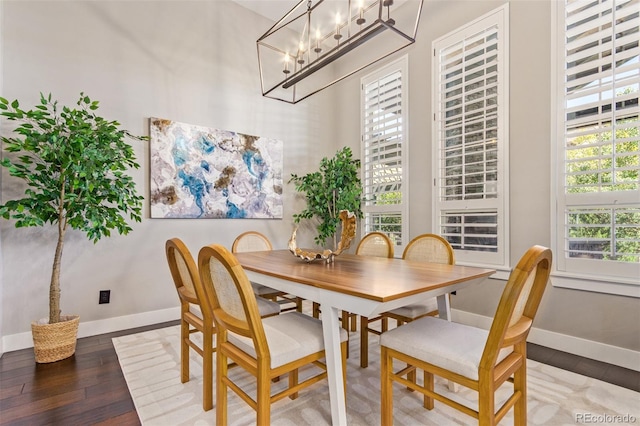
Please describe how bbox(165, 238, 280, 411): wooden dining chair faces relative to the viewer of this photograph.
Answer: facing away from the viewer and to the right of the viewer

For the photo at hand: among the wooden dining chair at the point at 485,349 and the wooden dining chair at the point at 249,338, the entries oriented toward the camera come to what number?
0

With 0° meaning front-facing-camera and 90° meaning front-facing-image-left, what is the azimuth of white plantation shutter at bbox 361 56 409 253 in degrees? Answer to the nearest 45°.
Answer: approximately 45°

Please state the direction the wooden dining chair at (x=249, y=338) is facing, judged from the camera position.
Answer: facing away from the viewer and to the right of the viewer

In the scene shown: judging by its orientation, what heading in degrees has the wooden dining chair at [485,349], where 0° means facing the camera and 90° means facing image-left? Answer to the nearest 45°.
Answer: approximately 135°

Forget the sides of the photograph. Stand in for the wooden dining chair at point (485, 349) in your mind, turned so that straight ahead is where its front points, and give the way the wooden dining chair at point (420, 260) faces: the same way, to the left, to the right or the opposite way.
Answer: to the left

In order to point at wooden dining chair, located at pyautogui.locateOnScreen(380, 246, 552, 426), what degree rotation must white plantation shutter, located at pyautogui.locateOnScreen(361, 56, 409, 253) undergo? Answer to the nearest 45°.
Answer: approximately 45° to its left

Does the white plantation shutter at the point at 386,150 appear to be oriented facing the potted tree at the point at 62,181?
yes

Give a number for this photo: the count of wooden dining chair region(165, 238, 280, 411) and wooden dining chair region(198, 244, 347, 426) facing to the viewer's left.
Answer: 0

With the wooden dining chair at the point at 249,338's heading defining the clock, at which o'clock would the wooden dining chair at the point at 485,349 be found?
the wooden dining chair at the point at 485,349 is roughly at 2 o'clock from the wooden dining chair at the point at 249,338.

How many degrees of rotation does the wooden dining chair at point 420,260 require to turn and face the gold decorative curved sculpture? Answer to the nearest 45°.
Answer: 0° — it already faces it
